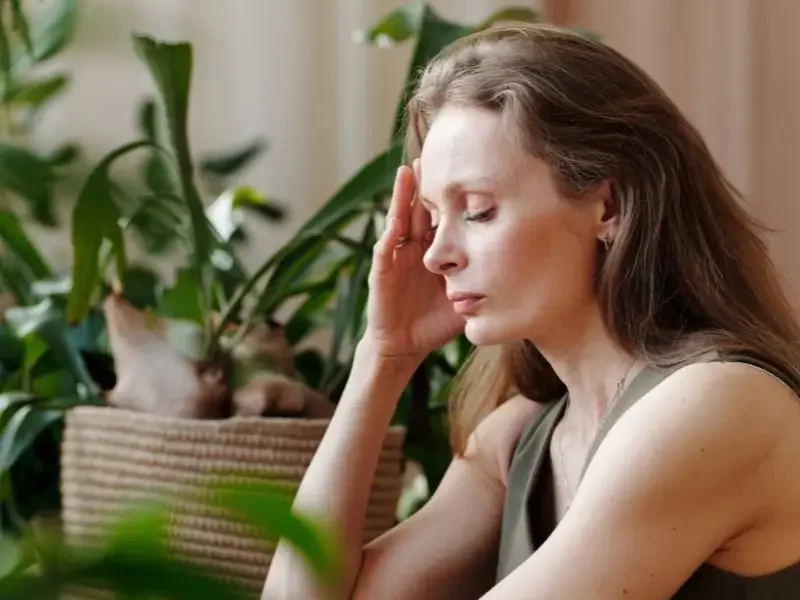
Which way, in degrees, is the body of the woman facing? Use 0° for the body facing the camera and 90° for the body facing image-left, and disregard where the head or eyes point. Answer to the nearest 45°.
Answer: approximately 45°
